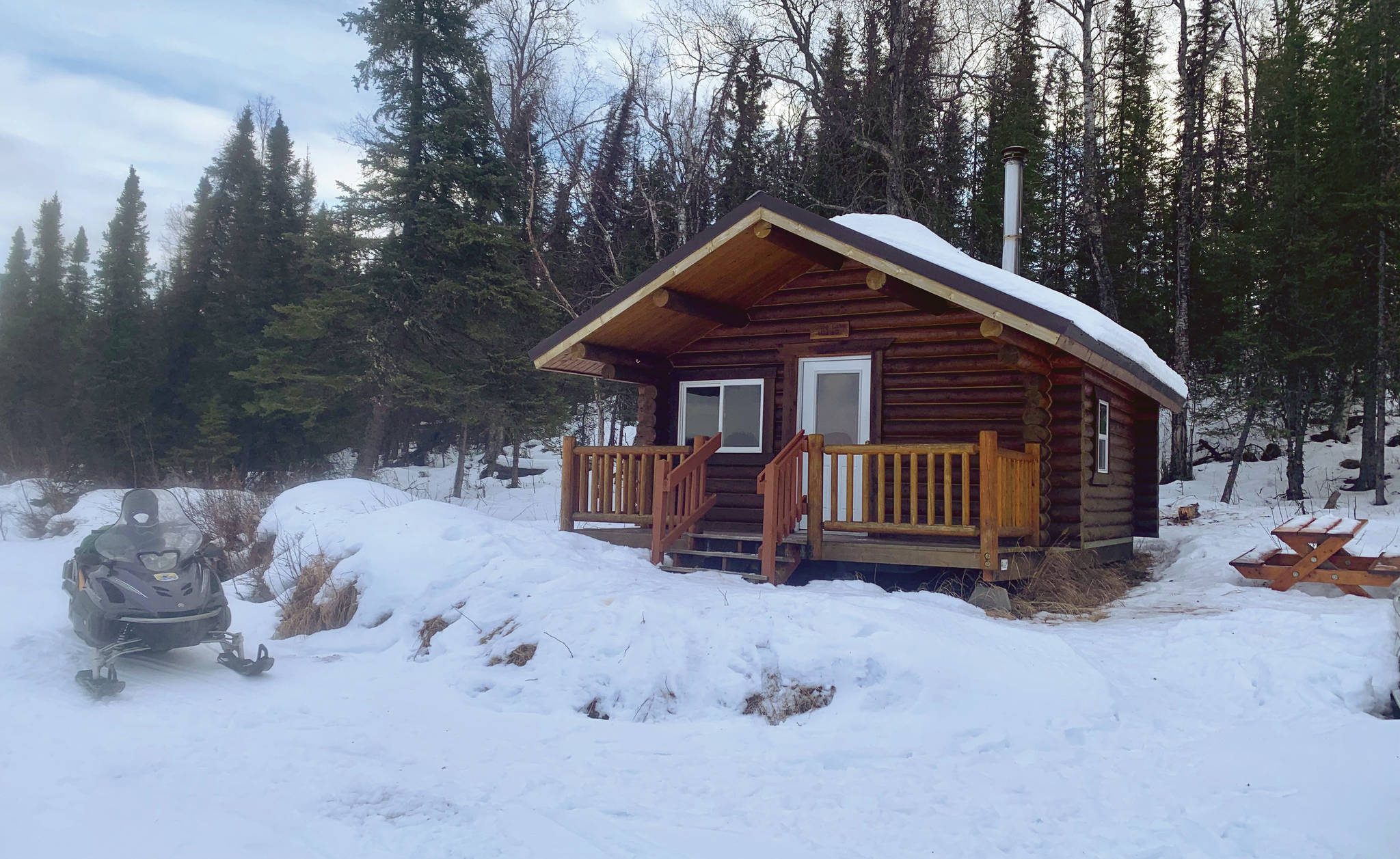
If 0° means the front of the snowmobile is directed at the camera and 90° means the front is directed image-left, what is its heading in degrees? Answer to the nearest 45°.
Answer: approximately 315°

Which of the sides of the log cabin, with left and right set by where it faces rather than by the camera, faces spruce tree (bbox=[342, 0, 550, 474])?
right

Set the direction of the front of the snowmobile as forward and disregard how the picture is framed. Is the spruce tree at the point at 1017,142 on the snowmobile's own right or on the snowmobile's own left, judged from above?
on the snowmobile's own left

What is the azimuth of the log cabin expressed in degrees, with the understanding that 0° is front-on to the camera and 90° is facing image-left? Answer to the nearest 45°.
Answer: approximately 45°

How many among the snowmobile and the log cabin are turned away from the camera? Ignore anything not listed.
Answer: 0

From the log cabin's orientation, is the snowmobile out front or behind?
out front

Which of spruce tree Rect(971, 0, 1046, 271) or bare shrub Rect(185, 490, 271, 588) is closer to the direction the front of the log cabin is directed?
the bare shrub

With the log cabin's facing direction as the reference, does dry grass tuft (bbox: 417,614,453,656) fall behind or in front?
in front

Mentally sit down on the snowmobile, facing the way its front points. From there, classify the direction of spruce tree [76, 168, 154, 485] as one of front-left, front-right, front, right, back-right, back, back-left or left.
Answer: back-left
